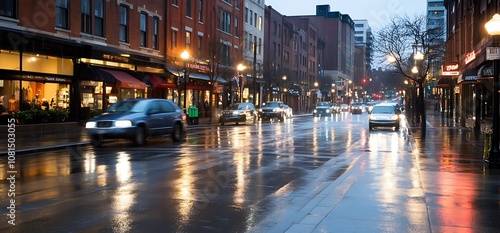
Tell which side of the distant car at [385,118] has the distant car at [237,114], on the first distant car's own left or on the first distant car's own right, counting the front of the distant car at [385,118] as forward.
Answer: on the first distant car's own right

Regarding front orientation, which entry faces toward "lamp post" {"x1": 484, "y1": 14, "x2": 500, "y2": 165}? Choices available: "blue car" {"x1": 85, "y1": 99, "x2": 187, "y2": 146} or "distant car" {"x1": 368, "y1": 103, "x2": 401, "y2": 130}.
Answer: the distant car

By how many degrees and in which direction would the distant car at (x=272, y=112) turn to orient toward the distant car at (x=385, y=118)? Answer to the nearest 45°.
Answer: approximately 90° to its left

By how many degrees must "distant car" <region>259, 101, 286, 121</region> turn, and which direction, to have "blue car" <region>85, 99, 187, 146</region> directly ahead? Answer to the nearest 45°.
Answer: approximately 45° to its left

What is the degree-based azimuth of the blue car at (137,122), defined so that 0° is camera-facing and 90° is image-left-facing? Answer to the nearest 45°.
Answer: approximately 45°

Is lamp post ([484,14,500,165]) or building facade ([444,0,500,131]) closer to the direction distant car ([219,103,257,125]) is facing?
the lamp post

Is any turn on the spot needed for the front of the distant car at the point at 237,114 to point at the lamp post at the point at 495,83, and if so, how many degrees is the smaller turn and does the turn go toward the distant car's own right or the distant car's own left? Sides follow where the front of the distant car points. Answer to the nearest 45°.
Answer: approximately 45° to the distant car's own left

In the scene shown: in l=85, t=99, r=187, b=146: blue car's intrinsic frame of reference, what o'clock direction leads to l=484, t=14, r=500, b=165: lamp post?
The lamp post is roughly at 9 o'clock from the blue car.

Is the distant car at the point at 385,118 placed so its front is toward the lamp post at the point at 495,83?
yes

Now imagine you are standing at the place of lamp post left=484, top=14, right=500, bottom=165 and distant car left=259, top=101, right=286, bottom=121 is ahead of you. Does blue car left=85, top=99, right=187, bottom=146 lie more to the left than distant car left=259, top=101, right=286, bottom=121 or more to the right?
left

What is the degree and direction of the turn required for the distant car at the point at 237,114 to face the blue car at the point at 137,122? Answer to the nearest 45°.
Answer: approximately 45° to its left

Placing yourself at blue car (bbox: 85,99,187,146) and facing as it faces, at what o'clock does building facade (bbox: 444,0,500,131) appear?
The building facade is roughly at 7 o'clock from the blue car.
